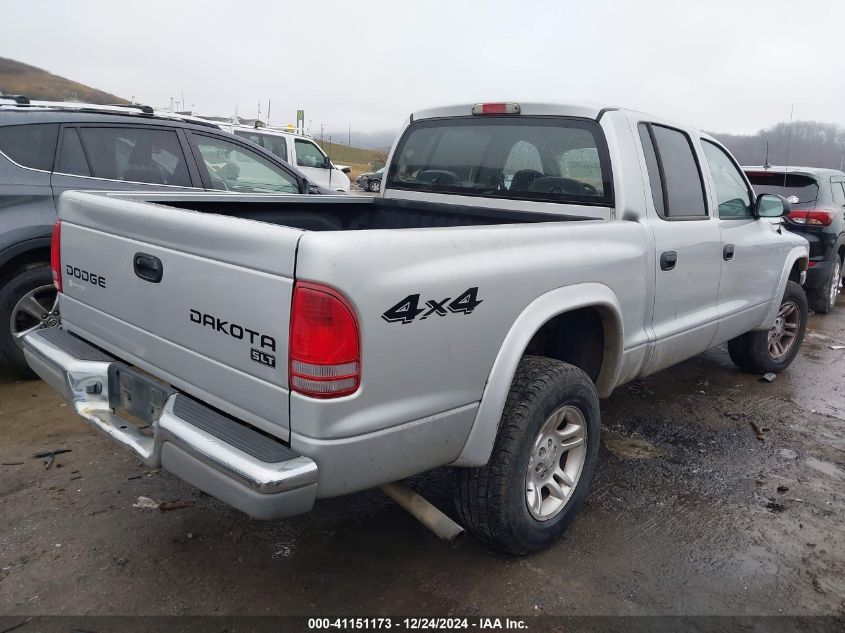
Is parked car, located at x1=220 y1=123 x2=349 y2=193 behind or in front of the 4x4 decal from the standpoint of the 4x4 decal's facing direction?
behind

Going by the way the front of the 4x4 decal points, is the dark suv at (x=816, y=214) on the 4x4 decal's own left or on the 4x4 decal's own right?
on the 4x4 decal's own left

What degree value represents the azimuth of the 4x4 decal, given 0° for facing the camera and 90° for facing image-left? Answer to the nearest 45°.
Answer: approximately 315°

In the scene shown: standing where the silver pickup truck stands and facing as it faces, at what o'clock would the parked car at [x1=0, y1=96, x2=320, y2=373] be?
The parked car is roughly at 9 o'clock from the silver pickup truck.

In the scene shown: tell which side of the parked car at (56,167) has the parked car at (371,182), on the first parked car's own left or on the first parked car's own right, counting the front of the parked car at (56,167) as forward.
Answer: on the first parked car's own left

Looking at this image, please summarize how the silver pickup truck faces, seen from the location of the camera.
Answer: facing away from the viewer and to the right of the viewer

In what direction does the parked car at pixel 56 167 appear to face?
to the viewer's right

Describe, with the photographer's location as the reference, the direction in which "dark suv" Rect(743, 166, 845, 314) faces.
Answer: facing away from the viewer and to the right of the viewer

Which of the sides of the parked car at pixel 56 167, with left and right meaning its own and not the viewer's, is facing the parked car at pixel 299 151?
left
